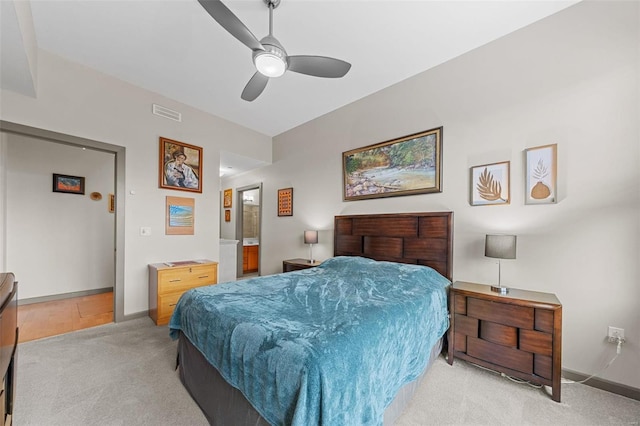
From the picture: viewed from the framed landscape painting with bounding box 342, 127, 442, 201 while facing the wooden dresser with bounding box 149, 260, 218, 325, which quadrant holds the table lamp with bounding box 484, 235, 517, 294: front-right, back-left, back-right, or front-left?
back-left

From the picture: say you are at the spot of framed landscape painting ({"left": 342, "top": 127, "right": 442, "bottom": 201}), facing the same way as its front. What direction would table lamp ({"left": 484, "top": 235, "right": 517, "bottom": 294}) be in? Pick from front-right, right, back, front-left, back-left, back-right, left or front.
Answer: left

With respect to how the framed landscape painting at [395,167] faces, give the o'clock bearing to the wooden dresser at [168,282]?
The wooden dresser is roughly at 1 o'clock from the framed landscape painting.

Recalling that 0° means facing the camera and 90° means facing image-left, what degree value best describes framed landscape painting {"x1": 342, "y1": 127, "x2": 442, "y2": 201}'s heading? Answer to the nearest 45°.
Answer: approximately 45°

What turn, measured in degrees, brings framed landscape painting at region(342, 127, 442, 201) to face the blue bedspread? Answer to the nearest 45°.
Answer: approximately 45° to its left

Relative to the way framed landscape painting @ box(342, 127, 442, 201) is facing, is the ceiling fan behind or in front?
in front

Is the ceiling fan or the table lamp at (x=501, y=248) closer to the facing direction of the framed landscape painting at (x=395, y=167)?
the ceiling fan

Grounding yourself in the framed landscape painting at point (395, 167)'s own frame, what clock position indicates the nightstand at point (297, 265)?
The nightstand is roughly at 2 o'clock from the framed landscape painting.
